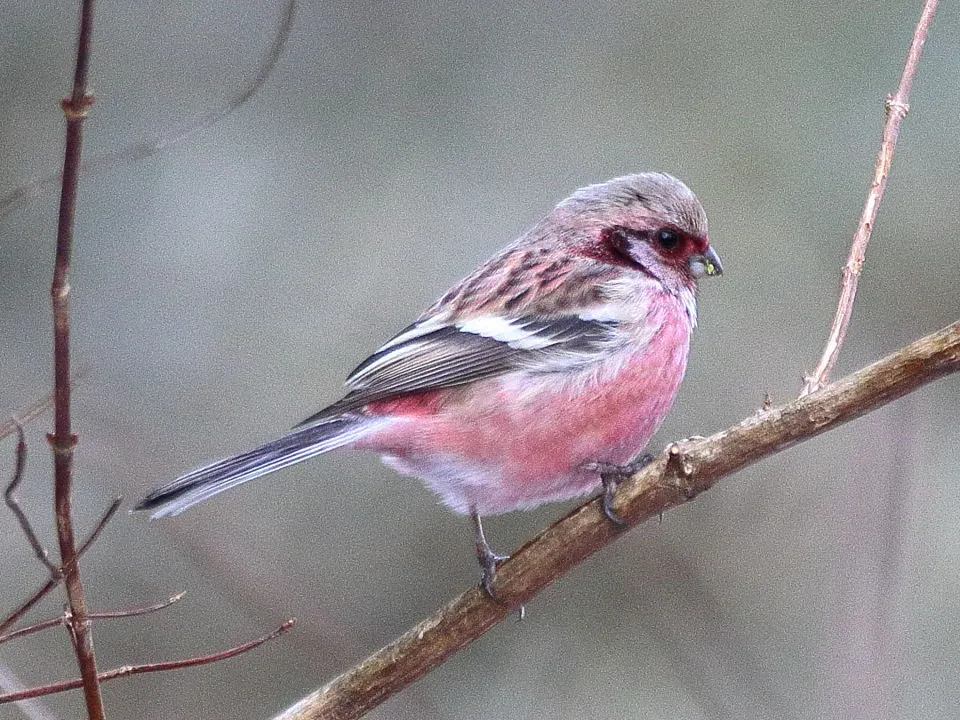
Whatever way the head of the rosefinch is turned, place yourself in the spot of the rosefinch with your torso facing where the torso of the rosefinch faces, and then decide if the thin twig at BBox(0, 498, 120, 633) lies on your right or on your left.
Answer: on your right

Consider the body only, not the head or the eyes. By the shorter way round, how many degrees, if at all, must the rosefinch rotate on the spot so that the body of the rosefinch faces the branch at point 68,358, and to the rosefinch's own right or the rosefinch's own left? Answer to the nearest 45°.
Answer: approximately 135° to the rosefinch's own right

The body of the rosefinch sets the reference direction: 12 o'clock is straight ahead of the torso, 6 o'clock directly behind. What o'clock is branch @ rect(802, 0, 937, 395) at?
The branch is roughly at 1 o'clock from the rosefinch.

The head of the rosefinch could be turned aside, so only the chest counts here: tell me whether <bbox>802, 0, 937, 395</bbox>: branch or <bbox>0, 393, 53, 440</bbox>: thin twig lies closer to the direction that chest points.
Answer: the branch

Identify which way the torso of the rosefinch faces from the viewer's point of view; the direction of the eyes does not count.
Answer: to the viewer's right
